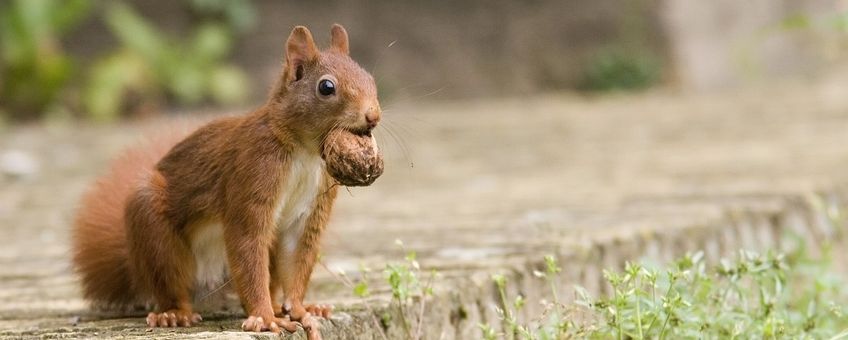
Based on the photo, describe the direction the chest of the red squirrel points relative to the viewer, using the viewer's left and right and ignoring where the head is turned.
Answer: facing the viewer and to the right of the viewer
